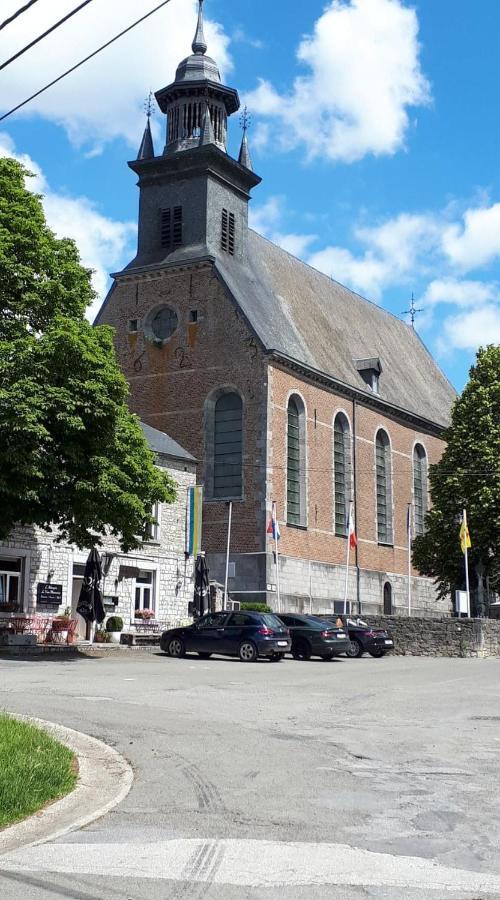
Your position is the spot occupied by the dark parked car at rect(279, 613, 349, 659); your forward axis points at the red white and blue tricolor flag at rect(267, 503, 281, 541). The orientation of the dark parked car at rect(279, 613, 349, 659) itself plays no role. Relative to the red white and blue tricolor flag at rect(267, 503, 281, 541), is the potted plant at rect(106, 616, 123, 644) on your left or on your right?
left

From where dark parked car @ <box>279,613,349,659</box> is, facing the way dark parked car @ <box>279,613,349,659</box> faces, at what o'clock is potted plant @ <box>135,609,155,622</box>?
The potted plant is roughly at 12 o'clock from the dark parked car.

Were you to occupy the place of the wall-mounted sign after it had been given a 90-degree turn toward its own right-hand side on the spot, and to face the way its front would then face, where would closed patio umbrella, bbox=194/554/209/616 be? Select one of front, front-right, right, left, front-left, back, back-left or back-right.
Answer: back-right

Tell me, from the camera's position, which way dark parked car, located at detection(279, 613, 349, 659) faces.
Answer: facing away from the viewer and to the left of the viewer

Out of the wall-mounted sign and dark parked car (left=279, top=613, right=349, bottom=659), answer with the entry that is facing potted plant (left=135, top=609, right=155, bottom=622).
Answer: the dark parked car

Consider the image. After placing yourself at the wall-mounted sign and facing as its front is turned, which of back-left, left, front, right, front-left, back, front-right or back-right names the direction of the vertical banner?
back-left

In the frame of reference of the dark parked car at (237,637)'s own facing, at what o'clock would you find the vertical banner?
The vertical banner is roughly at 1 o'clock from the dark parked car.

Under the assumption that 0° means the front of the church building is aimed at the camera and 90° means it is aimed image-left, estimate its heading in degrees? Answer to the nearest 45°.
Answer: approximately 45°

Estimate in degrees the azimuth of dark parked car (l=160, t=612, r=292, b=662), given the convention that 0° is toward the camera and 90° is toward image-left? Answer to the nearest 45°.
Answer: approximately 135°

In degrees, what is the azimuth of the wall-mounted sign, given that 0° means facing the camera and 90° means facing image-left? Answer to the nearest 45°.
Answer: approximately 0°
